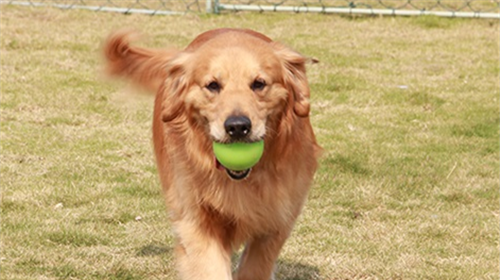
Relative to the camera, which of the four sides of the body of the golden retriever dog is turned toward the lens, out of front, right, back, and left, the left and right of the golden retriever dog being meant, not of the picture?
front
